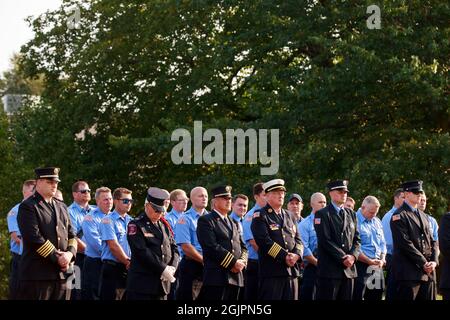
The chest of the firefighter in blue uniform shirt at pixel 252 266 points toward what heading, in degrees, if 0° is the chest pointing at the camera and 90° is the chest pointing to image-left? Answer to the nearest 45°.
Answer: approximately 315°
